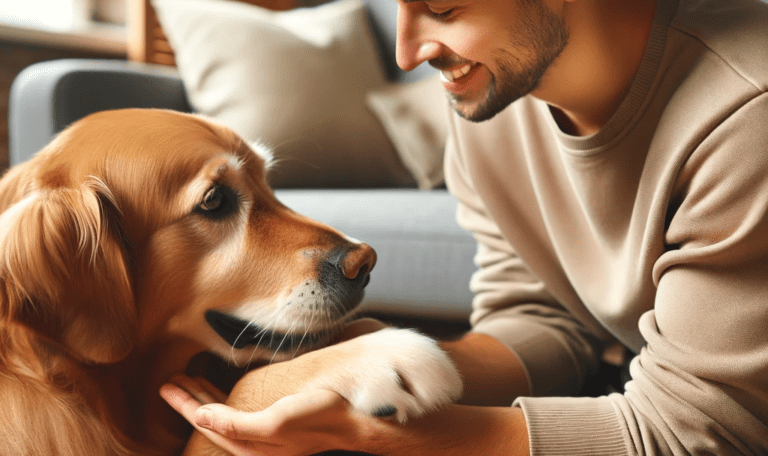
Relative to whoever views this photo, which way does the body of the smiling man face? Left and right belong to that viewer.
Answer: facing the viewer and to the left of the viewer

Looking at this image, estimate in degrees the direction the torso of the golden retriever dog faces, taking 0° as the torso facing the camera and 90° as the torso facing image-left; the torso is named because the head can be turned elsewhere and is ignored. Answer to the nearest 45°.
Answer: approximately 270°

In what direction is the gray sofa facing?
toward the camera

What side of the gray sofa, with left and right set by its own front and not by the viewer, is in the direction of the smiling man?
front

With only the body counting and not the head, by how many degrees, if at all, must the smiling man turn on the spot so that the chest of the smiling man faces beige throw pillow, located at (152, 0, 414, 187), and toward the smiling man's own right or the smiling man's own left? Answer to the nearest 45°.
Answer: approximately 90° to the smiling man's own right

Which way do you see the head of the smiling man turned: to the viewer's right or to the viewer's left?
to the viewer's left

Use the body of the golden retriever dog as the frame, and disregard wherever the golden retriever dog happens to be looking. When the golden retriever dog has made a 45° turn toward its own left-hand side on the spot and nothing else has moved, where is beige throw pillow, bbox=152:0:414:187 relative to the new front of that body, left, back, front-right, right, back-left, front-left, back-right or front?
front-left

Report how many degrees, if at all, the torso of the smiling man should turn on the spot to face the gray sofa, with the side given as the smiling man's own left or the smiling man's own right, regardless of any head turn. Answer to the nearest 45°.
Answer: approximately 90° to the smiling man's own right

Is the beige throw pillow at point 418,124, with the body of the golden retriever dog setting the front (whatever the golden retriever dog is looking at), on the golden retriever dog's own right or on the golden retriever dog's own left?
on the golden retriever dog's own left

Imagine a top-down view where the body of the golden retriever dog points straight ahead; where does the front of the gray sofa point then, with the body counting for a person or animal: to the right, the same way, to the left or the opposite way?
to the right
